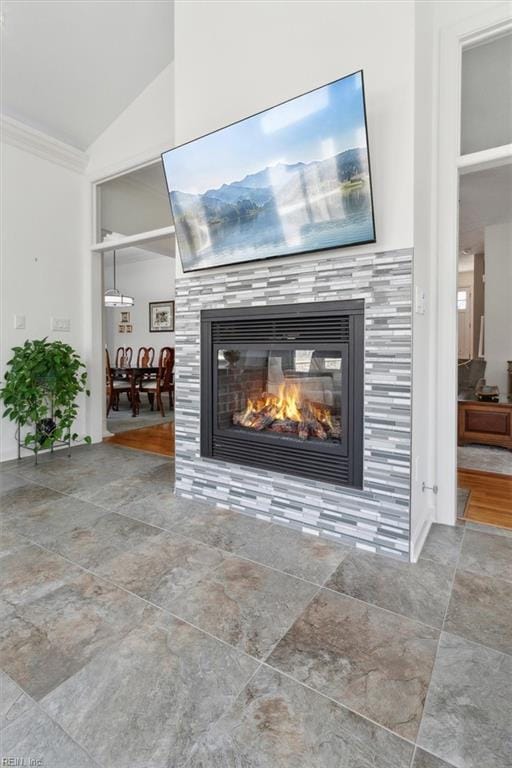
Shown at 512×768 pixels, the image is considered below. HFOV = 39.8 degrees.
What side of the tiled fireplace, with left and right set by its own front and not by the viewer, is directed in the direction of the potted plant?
right

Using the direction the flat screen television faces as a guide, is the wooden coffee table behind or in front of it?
behind

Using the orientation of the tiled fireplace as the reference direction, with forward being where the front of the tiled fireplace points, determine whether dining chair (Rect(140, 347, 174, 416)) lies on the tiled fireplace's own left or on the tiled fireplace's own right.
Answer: on the tiled fireplace's own right

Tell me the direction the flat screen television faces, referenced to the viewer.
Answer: facing the viewer and to the left of the viewer

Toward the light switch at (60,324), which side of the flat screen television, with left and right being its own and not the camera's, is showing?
right

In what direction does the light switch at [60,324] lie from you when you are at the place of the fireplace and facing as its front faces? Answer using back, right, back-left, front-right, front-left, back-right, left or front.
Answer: right
